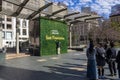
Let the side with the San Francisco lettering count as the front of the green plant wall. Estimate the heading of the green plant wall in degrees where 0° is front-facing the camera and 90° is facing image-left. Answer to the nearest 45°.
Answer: approximately 315°

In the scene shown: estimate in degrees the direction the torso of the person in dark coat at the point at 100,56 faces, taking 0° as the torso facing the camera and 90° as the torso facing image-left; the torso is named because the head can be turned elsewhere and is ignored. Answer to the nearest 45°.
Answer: approximately 180°

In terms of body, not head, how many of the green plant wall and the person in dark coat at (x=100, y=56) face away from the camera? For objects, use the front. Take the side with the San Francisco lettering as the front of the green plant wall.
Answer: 1

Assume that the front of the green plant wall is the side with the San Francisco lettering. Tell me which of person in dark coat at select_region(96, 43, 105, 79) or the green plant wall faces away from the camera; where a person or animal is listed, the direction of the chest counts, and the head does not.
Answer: the person in dark coat
